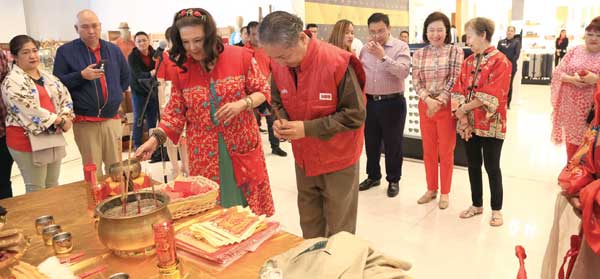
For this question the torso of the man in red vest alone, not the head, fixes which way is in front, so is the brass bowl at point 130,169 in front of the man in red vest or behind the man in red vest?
in front

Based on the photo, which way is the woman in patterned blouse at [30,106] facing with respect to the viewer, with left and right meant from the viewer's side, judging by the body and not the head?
facing the viewer and to the right of the viewer

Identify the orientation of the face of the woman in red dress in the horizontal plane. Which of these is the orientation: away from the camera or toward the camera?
toward the camera

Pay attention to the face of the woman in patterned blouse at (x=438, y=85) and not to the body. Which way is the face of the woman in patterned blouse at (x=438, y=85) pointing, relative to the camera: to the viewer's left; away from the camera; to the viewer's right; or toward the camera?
toward the camera

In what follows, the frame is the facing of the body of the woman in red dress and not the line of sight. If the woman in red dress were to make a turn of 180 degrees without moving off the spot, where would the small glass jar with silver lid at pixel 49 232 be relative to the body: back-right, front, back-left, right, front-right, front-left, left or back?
back

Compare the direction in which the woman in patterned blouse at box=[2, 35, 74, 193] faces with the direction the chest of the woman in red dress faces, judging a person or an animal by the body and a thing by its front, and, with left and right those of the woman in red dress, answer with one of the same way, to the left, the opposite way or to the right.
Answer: to the left

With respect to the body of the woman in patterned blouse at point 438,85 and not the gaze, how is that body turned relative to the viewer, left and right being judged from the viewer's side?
facing the viewer

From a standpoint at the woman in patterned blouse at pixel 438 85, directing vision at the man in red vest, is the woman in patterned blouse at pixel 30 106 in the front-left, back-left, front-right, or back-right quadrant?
front-right

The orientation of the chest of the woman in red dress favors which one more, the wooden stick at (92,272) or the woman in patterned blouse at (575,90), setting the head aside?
the wooden stick

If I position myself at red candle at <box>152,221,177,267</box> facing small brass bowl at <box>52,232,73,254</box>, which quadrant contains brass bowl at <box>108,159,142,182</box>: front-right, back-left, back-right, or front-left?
front-right

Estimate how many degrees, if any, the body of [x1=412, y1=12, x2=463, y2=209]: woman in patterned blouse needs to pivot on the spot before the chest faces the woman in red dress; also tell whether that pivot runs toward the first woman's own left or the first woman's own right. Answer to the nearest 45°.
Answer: approximately 45° to the first woman's own right

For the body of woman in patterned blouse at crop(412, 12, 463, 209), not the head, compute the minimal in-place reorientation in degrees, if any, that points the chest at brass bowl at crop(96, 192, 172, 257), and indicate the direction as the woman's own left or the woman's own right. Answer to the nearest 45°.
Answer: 0° — they already face it

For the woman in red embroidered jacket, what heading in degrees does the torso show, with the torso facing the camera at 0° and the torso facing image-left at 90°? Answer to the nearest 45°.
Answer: approximately 45°

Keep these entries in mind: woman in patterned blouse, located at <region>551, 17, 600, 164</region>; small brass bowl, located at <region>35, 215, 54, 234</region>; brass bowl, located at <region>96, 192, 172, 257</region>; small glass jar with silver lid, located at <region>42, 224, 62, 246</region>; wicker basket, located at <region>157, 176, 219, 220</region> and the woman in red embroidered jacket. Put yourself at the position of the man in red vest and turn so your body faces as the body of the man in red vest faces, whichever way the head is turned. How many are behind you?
2

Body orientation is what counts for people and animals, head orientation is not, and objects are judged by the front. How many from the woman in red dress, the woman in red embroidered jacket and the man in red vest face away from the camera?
0

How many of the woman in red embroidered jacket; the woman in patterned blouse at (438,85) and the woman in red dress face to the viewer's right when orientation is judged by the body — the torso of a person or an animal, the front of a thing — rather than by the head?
0
